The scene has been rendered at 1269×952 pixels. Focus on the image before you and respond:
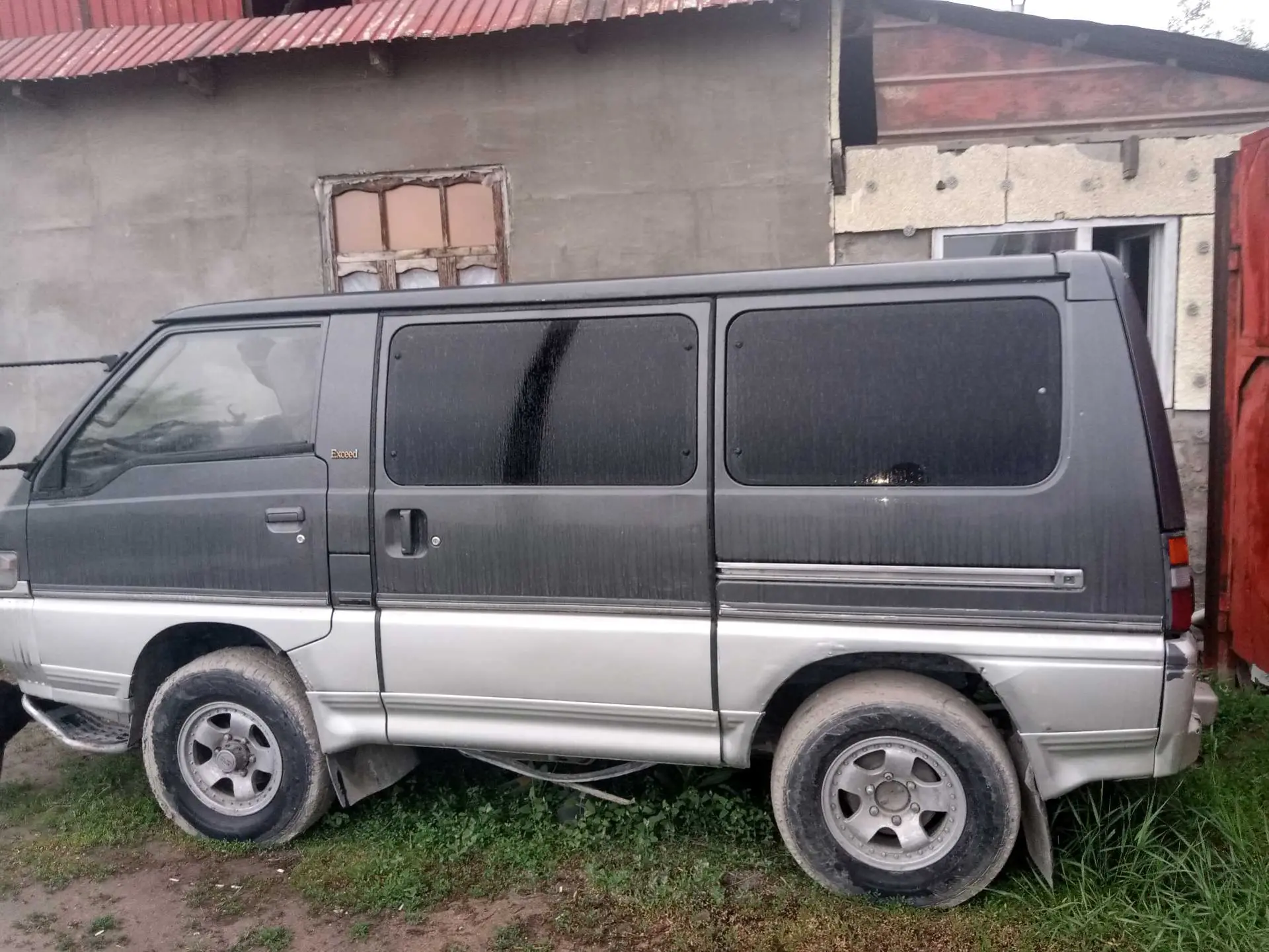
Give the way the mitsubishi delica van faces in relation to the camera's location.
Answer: facing to the left of the viewer

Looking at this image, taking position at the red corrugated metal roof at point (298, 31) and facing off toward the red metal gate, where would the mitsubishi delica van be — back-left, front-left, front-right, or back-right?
front-right

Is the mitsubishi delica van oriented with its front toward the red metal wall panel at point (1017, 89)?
no

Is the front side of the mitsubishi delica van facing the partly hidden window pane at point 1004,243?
no

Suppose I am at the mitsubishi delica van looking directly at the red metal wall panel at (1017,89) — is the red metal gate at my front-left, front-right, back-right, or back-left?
front-right

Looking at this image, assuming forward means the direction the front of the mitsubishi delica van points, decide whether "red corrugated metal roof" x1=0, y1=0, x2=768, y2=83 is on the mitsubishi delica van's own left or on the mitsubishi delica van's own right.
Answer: on the mitsubishi delica van's own right

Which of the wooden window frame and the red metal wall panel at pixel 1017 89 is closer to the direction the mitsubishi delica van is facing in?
the wooden window frame

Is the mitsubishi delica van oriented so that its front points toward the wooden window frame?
no
